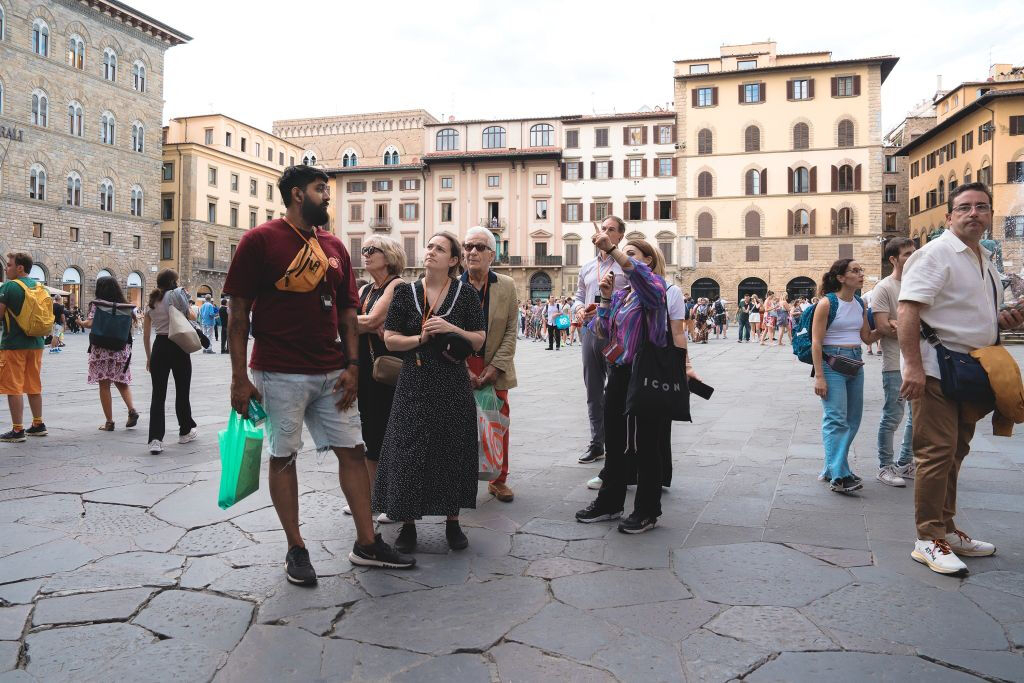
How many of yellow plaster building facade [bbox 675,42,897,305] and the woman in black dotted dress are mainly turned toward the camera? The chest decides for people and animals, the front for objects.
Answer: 2

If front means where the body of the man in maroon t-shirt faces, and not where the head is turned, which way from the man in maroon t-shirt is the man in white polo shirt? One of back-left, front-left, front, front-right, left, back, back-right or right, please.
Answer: front-left

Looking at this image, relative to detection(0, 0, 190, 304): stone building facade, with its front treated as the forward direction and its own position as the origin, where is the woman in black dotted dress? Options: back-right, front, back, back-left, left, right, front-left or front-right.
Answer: front-right

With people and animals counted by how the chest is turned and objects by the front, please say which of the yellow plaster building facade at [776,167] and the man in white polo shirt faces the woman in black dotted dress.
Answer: the yellow plaster building facade

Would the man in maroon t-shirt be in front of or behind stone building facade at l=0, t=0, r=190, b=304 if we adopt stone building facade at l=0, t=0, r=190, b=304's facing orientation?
in front

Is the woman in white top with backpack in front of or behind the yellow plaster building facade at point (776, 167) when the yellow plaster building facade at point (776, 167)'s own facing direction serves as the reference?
in front

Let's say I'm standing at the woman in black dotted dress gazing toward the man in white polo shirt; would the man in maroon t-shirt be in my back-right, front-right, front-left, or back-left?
back-right

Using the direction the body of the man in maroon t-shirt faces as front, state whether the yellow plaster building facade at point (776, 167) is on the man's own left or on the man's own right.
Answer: on the man's own left

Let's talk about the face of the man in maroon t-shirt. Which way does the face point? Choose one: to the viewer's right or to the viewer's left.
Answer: to the viewer's right

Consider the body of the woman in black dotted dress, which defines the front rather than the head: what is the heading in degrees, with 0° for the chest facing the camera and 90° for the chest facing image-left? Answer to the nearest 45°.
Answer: approximately 0°

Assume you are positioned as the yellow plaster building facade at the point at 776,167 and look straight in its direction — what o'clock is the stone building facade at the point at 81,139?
the stone building facade at the point at 81,139 is roughly at 2 o'clock from the yellow plaster building facade at the point at 776,167.

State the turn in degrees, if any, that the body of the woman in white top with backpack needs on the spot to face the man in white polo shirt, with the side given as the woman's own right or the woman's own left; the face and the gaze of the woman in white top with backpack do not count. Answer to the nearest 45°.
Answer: approximately 45° to the woman's own right

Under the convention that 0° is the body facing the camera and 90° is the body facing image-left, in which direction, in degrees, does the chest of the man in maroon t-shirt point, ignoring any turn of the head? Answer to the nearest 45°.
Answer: approximately 315°
